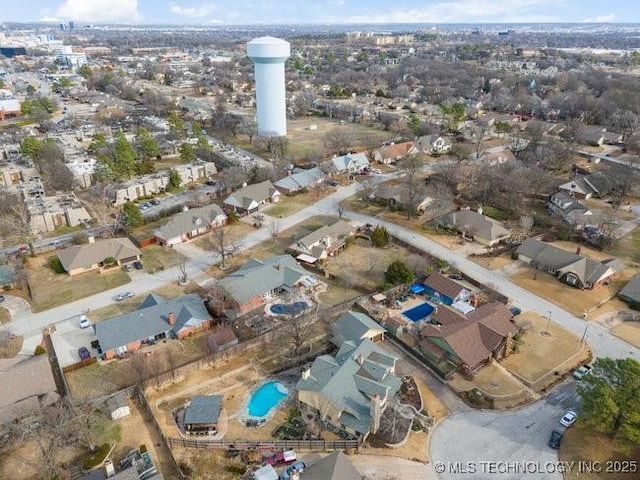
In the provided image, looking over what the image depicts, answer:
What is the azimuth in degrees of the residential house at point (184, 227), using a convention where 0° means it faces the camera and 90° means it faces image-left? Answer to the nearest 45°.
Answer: approximately 315°

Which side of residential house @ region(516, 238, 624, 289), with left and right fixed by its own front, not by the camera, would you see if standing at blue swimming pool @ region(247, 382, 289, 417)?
front

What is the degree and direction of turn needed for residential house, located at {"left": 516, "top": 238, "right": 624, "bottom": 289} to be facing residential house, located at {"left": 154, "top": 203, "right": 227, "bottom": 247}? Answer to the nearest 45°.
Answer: approximately 45° to its right

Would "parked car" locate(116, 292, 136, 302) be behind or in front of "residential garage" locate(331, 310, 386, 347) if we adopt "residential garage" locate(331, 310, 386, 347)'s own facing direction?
behind

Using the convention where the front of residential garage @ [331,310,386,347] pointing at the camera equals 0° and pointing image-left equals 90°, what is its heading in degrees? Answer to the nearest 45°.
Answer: approximately 315°

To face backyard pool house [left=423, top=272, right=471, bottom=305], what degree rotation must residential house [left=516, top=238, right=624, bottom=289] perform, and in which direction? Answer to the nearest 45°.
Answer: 0° — it already faces it

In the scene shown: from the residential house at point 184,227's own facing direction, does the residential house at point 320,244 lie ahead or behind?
ahead

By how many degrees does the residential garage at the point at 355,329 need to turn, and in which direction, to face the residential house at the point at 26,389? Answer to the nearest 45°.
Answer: approximately 135° to its right

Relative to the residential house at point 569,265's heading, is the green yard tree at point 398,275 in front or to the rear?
in front

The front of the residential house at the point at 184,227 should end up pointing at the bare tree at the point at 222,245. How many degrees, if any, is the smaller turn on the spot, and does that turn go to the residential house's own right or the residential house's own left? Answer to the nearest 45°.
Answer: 0° — it already faces it
